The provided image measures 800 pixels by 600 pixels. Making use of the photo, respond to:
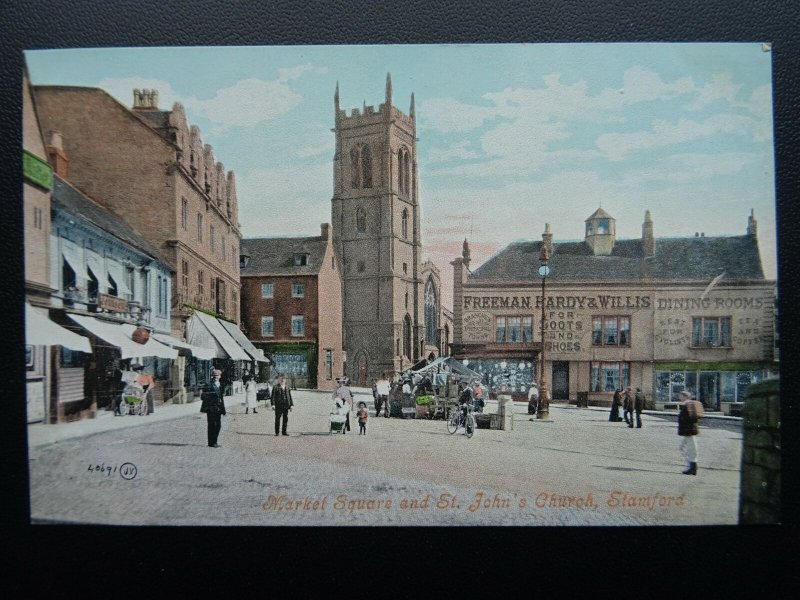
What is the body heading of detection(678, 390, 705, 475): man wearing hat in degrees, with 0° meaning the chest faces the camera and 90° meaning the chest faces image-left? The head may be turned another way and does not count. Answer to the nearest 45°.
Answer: approximately 90°

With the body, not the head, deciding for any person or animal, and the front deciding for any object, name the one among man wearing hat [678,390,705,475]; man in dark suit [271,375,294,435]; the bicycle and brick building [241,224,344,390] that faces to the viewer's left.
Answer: the man wearing hat
